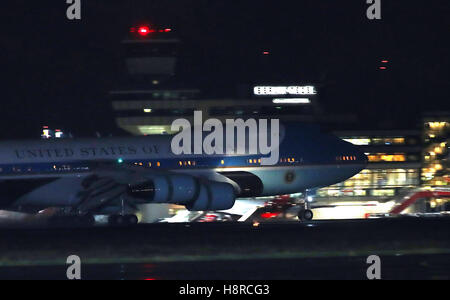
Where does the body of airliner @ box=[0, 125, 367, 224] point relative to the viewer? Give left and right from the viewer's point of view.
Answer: facing to the right of the viewer
